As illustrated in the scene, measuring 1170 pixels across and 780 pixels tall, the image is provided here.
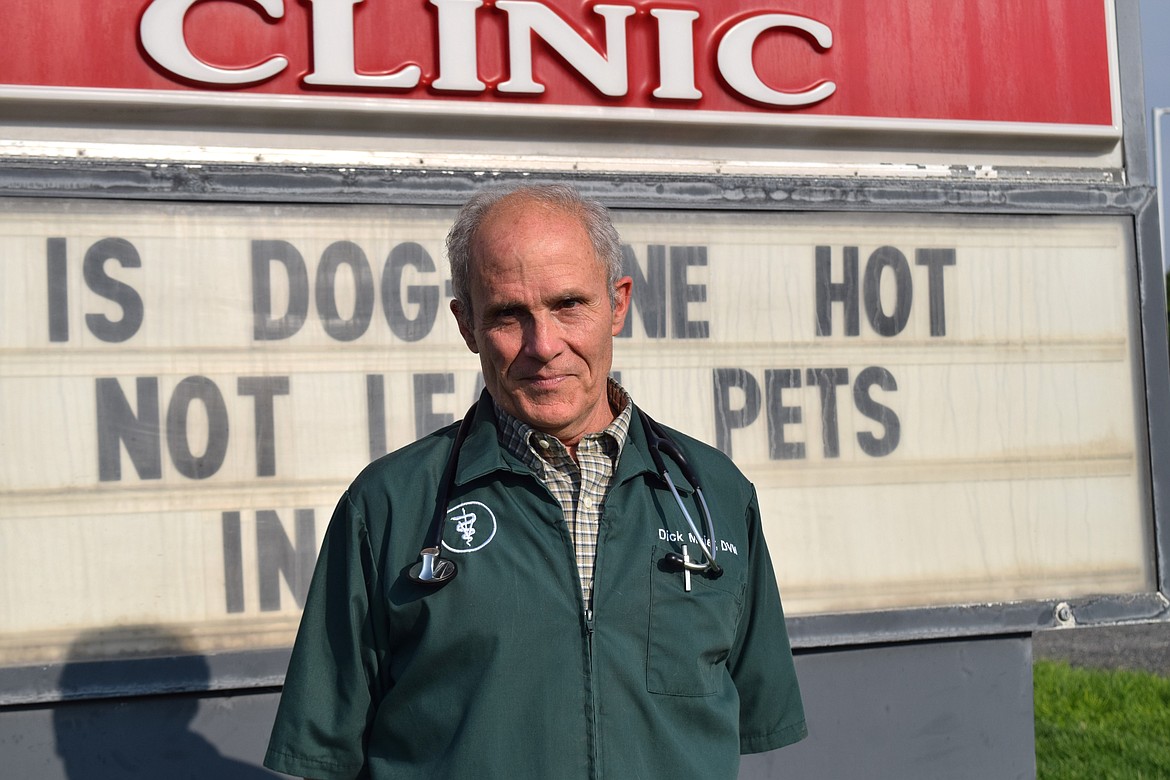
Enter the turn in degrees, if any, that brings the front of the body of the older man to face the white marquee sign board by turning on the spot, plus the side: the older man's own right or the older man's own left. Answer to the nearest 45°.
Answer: approximately 180°

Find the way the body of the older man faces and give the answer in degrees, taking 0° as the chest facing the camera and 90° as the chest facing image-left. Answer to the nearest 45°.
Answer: approximately 0°

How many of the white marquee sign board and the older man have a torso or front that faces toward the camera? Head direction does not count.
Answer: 2

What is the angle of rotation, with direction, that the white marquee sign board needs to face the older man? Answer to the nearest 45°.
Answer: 0° — it already faces them

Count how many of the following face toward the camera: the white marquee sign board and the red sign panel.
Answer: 2
